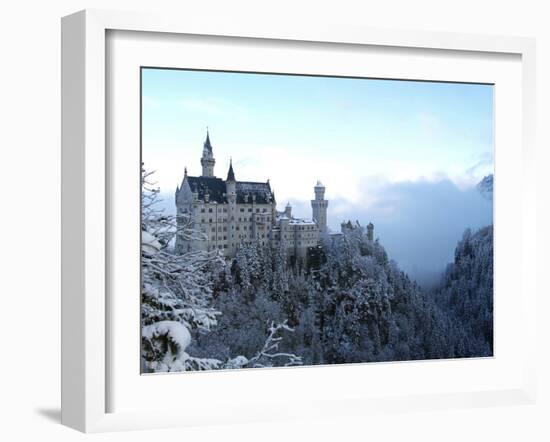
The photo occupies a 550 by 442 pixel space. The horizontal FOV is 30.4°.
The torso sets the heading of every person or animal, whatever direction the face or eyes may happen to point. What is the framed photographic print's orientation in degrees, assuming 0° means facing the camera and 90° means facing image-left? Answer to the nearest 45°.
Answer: approximately 315°
